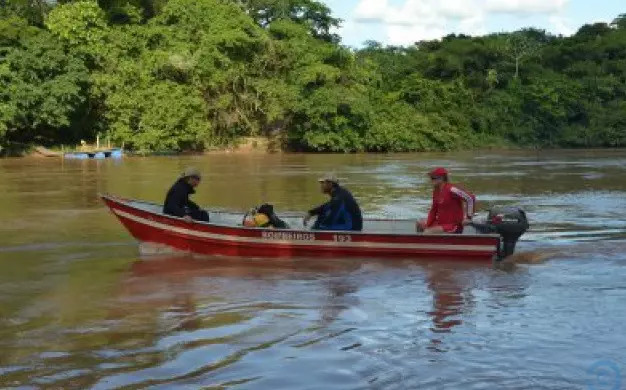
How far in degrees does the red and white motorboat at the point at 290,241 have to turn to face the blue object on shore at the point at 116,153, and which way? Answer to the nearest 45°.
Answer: approximately 90° to its right

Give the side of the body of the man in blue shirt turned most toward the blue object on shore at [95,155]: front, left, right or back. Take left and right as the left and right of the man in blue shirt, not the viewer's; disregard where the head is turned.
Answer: right

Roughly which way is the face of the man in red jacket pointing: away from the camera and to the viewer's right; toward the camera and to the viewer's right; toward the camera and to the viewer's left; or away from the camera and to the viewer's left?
toward the camera and to the viewer's left

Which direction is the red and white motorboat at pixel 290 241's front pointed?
to the viewer's left

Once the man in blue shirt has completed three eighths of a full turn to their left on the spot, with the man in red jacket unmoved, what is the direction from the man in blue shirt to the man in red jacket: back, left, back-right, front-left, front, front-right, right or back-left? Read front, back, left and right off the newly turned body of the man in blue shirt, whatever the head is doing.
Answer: front-left

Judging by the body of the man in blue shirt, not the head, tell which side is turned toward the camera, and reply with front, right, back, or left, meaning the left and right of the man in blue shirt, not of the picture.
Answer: left

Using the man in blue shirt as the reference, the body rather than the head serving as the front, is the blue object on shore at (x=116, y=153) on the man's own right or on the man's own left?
on the man's own right
